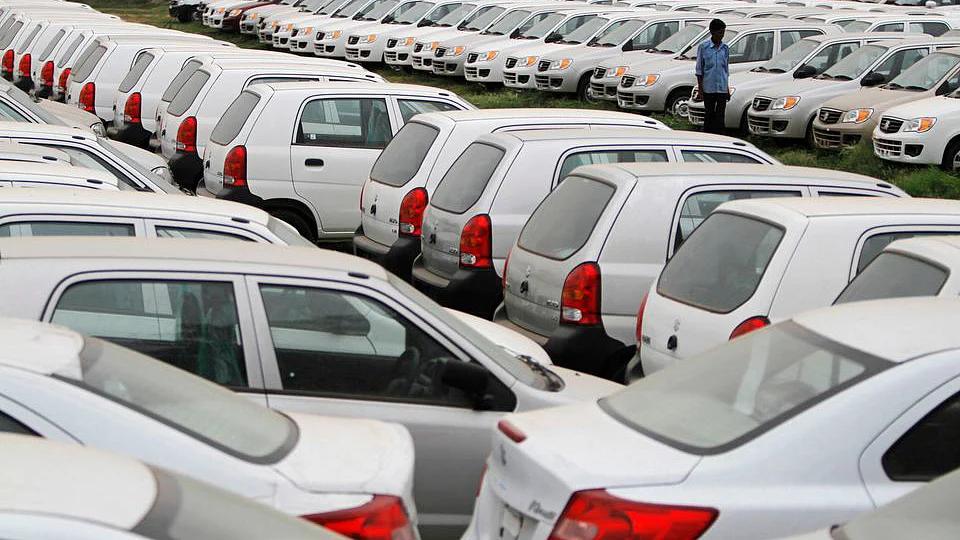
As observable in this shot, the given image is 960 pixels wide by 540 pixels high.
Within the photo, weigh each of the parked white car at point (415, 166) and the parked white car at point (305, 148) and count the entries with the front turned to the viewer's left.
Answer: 0

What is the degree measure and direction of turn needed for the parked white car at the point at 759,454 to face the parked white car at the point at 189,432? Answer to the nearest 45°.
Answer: approximately 135° to its left

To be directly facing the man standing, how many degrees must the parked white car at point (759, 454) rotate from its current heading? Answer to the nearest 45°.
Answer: approximately 45° to its left

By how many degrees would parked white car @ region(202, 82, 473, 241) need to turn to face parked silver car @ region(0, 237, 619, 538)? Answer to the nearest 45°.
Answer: approximately 135° to its right

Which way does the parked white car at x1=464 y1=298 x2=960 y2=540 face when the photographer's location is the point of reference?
facing away from the viewer and to the right of the viewer

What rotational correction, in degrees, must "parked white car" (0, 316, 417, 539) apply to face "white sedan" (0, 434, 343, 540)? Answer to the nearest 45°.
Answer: approximately 135° to its left

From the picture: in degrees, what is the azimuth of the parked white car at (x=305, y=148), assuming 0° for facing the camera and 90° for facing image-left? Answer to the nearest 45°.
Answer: approximately 225°
